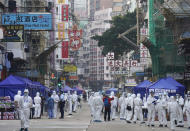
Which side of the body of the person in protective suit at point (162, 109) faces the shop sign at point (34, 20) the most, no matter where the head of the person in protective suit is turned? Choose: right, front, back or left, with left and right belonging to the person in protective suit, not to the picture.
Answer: right

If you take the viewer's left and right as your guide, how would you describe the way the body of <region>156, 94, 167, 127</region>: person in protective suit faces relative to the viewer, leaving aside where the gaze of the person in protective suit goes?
facing the viewer and to the left of the viewer

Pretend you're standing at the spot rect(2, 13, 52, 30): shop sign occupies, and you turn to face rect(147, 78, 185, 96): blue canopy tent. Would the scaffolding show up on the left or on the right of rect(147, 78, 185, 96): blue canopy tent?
left

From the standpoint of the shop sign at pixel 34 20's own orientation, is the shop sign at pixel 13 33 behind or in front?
in front

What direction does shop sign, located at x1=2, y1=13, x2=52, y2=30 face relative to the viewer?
toward the camera

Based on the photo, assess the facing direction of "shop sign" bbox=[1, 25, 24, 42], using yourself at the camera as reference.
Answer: facing the viewer

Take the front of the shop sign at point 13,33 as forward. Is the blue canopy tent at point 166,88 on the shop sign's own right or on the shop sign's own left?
on the shop sign's own left
